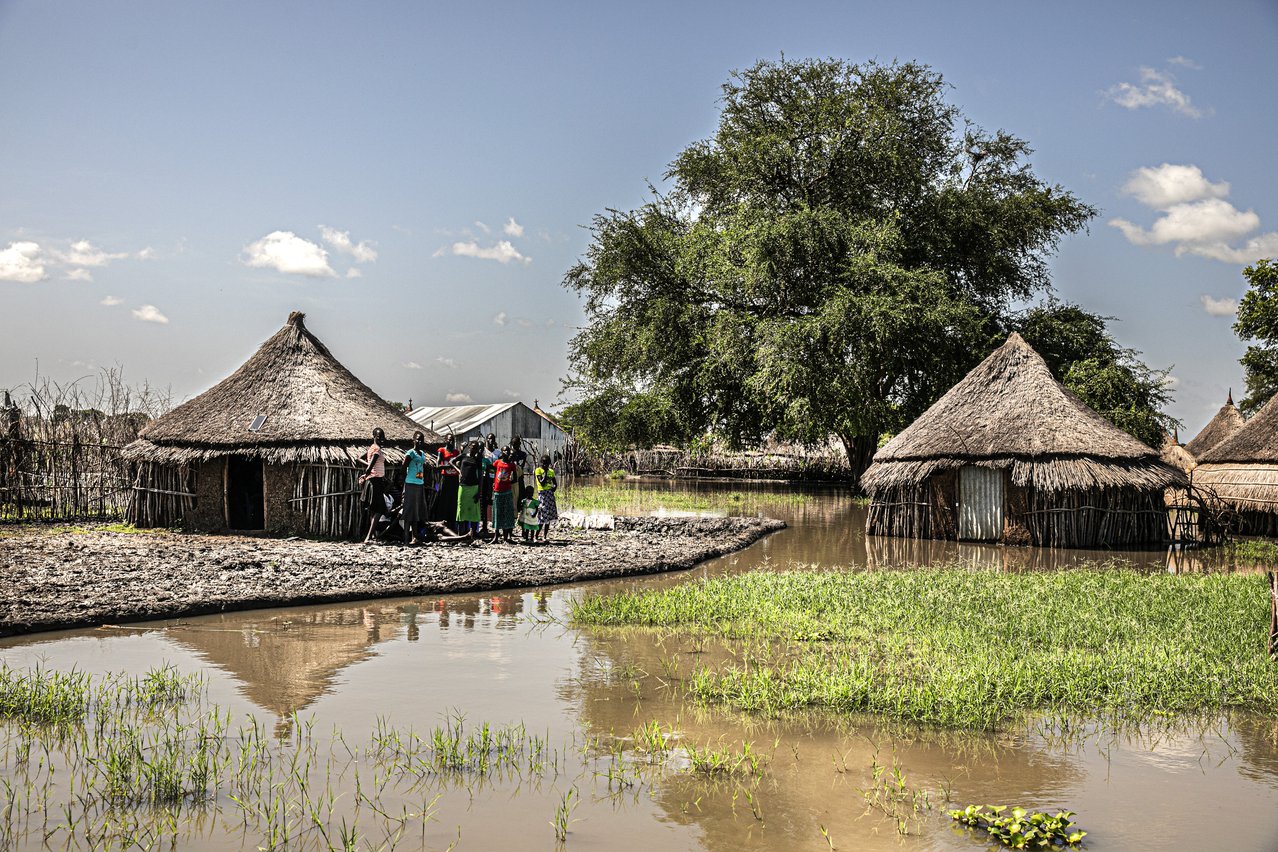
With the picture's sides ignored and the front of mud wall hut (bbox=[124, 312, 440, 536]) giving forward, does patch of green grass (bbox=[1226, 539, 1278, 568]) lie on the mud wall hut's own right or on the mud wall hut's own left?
on the mud wall hut's own left

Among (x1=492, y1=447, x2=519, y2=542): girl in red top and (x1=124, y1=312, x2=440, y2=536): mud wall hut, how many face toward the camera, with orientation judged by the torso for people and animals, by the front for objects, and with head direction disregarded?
2

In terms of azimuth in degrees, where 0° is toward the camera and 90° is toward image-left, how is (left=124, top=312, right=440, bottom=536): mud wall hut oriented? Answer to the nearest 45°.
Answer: approximately 0°

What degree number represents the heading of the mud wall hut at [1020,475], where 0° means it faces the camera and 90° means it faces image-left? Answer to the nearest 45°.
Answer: approximately 0°

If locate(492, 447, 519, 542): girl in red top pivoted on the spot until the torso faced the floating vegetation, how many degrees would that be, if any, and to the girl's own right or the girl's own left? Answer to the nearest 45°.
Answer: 0° — they already face it

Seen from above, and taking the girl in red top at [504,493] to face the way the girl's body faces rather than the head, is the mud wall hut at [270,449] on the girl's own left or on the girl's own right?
on the girl's own right

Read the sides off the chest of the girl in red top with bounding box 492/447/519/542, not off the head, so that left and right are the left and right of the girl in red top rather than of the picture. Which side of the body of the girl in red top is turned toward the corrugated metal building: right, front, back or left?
back
